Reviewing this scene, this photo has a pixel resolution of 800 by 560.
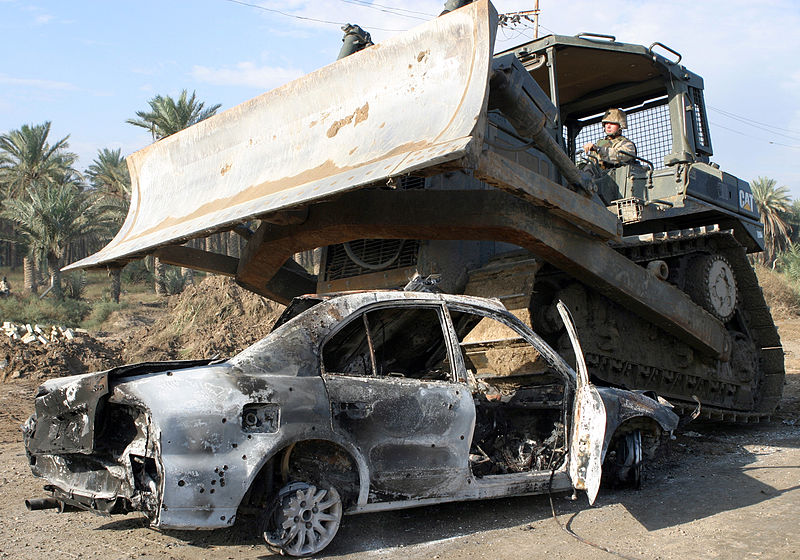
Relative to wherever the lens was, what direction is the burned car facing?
facing away from the viewer and to the right of the viewer

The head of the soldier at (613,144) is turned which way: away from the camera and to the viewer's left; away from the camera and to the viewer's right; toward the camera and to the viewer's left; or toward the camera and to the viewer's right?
toward the camera and to the viewer's left

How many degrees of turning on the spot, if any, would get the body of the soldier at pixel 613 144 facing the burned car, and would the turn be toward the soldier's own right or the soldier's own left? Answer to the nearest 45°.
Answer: approximately 45° to the soldier's own left

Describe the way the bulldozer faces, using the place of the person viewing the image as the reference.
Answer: facing the viewer and to the left of the viewer

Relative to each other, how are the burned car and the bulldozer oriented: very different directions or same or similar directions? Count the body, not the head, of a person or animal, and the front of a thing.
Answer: very different directions

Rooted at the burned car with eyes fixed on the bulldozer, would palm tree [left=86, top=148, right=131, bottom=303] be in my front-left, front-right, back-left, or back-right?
front-left

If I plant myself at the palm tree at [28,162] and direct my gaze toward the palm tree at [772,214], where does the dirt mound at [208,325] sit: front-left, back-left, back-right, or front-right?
front-right
